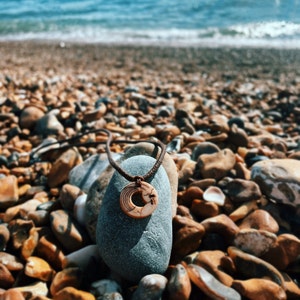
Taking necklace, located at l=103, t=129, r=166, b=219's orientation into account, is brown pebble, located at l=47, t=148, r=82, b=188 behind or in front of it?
behind

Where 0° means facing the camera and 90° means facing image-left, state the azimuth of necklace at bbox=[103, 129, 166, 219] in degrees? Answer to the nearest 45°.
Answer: approximately 0°

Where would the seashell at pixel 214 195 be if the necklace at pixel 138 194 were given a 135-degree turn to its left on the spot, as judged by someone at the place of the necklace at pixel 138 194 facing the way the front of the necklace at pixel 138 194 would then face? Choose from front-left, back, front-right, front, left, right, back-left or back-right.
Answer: front

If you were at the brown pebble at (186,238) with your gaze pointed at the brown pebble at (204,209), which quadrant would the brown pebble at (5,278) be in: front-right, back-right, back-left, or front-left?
back-left

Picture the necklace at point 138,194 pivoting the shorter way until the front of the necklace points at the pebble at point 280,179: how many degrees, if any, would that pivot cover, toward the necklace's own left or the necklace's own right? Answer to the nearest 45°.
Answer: approximately 135° to the necklace's own left
